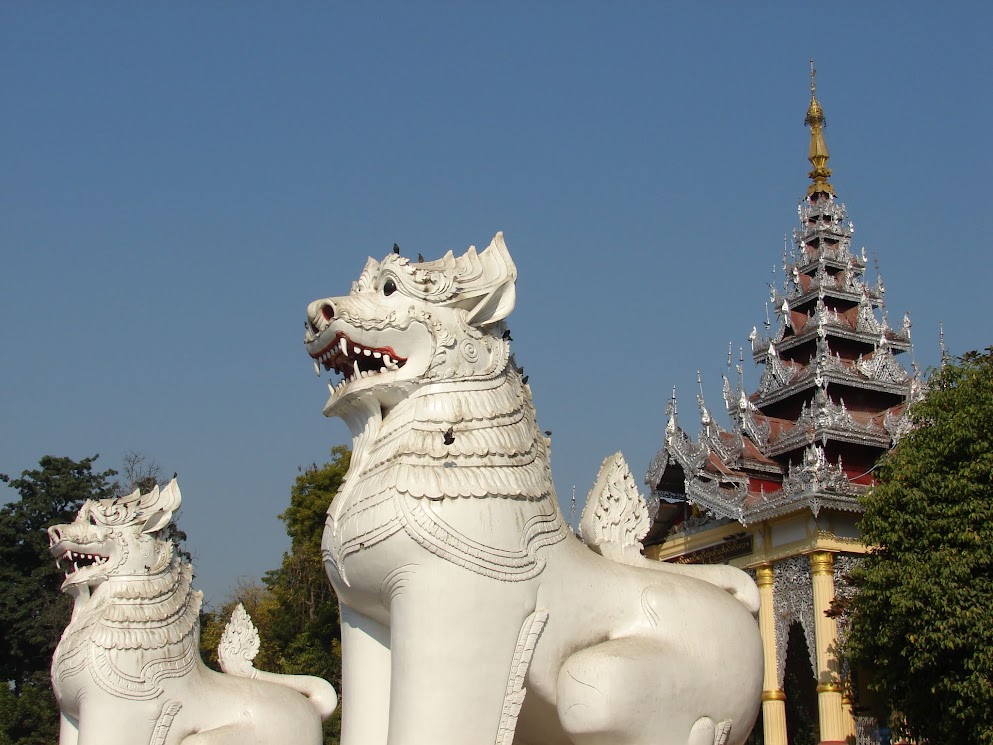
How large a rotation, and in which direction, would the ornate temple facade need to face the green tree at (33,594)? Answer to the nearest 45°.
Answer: approximately 45° to its right

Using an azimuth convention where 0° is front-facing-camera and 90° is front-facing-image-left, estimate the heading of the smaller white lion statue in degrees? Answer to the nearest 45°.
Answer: approximately 90°

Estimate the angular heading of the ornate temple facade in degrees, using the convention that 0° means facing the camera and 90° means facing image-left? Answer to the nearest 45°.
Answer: approximately 45°

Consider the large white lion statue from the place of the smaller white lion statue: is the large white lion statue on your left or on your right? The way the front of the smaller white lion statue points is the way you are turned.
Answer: on your left

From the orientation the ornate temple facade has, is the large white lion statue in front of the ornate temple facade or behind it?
in front

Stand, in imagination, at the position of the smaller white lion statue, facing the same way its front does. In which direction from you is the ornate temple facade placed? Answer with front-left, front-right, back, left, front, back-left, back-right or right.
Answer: back-right

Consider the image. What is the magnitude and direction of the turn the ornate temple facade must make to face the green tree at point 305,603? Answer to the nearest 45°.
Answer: approximately 45° to its right

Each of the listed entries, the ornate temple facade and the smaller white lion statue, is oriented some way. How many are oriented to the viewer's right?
0
